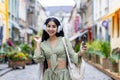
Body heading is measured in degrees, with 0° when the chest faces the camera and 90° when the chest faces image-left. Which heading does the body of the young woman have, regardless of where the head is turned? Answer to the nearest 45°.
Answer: approximately 0°

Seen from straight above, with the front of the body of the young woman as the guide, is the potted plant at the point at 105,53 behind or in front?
behind

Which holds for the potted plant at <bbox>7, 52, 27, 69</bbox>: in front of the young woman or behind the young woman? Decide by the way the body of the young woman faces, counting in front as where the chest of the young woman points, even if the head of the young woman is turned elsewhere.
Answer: behind

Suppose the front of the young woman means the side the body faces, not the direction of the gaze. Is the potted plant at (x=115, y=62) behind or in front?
behind
